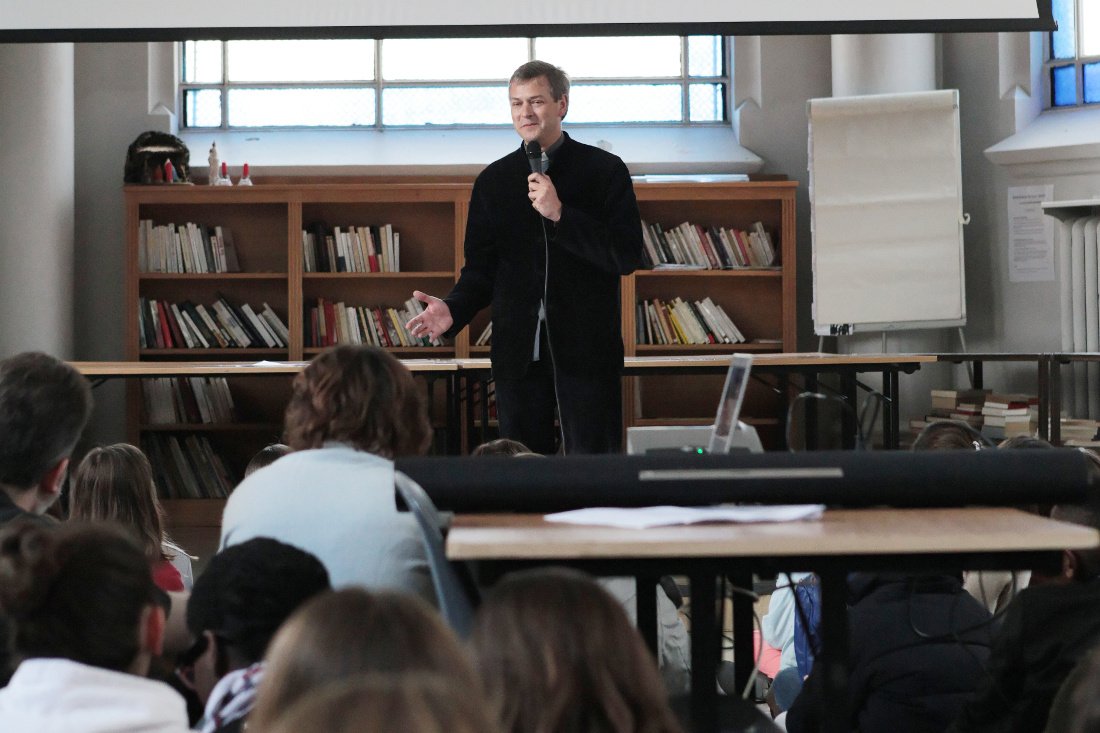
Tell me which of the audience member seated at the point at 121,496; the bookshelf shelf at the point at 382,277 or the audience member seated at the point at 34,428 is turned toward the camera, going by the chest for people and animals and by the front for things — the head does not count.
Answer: the bookshelf shelf

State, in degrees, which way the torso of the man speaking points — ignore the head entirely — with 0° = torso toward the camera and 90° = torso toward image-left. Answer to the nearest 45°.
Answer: approximately 45°

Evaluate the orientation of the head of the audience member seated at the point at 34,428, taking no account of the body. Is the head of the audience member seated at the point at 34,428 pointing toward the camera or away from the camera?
away from the camera

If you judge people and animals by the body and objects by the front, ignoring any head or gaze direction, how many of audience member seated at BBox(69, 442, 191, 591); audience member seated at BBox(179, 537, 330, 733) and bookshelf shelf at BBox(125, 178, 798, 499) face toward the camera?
1

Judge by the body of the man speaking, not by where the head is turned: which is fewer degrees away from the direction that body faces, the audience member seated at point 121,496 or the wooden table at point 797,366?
the audience member seated

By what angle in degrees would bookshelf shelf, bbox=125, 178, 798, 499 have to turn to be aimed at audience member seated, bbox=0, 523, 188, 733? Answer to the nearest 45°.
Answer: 0° — it already faces them

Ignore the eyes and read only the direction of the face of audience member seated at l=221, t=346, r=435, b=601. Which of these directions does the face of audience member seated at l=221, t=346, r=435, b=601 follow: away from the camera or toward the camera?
away from the camera

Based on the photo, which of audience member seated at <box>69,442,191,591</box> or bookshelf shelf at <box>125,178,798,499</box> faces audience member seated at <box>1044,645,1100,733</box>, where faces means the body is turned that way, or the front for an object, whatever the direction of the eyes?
the bookshelf shelf

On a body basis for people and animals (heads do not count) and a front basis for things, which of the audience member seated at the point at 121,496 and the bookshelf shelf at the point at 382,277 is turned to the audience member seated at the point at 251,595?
the bookshelf shelf

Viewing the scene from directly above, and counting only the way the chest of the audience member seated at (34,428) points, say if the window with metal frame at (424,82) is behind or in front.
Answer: in front

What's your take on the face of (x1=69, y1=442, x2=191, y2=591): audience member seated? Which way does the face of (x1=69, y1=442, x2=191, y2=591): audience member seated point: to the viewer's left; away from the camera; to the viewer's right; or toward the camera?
away from the camera
